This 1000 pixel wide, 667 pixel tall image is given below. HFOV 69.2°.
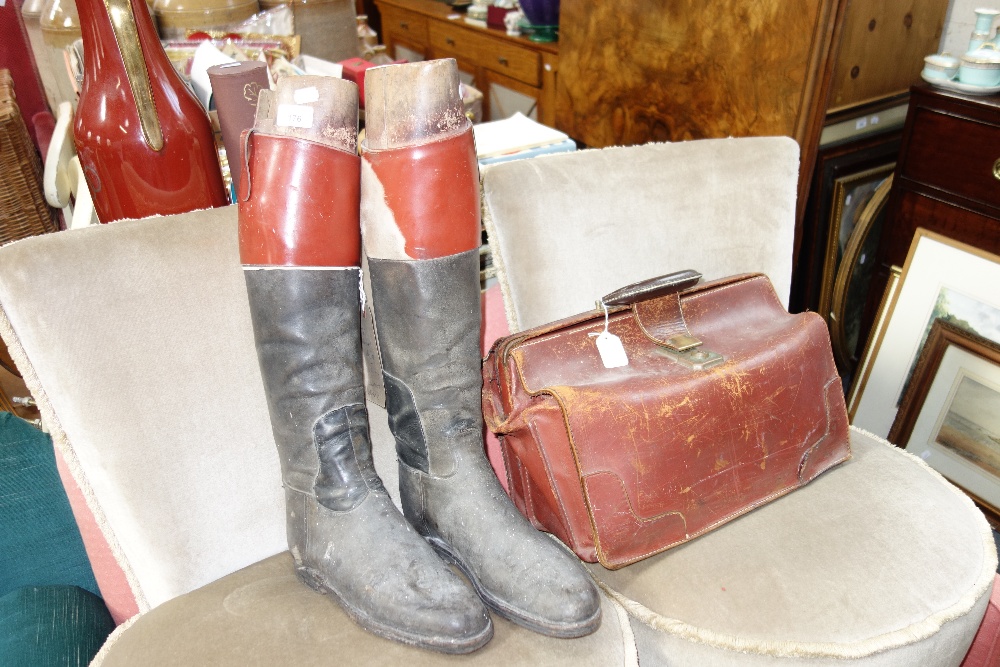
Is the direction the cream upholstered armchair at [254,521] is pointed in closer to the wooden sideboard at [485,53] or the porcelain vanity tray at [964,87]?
the porcelain vanity tray

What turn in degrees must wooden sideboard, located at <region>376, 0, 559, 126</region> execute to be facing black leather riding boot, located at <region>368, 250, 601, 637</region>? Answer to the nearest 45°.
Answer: approximately 45° to its left

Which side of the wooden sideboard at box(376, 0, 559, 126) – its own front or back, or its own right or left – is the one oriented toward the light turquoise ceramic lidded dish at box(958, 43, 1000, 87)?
left

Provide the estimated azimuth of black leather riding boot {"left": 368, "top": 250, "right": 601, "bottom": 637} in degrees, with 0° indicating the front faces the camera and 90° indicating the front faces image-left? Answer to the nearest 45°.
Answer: approximately 315°

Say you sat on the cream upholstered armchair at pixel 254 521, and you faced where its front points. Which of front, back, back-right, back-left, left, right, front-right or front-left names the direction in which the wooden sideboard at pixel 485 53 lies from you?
back-left

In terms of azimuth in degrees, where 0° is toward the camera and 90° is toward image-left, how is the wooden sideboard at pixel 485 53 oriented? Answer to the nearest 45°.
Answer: approximately 45°

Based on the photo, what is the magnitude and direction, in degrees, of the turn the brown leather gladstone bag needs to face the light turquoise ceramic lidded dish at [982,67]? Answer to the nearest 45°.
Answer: approximately 90° to its left

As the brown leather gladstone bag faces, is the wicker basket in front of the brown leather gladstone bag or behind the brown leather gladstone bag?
behind

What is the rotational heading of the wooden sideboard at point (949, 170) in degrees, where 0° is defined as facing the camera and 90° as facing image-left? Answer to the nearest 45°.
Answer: approximately 45°
